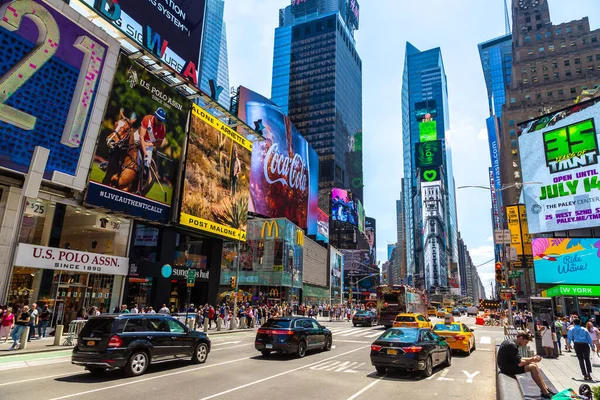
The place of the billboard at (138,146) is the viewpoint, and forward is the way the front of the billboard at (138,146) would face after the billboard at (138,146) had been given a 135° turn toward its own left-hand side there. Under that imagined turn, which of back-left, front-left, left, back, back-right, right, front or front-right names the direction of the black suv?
back

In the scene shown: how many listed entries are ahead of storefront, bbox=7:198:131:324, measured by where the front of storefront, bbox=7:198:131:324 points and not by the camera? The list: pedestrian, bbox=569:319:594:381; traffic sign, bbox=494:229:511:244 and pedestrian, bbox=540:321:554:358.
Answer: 3

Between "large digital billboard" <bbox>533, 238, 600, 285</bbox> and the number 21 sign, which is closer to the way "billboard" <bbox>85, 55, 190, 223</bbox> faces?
the large digital billboard

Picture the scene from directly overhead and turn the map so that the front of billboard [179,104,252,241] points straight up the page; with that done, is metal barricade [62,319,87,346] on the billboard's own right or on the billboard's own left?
on the billboard's own right

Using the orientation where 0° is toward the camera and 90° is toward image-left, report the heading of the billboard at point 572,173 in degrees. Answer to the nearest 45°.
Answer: approximately 45°

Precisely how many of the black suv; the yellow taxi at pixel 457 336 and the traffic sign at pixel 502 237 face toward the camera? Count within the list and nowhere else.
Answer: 1

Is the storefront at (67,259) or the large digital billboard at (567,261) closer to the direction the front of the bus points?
the large digital billboard

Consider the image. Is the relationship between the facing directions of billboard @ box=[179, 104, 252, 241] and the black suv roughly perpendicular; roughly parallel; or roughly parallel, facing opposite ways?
roughly perpendicular

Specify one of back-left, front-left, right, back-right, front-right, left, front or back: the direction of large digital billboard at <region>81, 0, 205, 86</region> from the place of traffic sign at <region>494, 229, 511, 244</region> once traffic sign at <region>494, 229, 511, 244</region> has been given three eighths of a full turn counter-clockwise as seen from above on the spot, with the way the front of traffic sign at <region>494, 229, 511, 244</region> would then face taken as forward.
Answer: back-left

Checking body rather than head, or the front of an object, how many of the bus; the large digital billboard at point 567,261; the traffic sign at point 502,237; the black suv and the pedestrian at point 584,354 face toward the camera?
2
